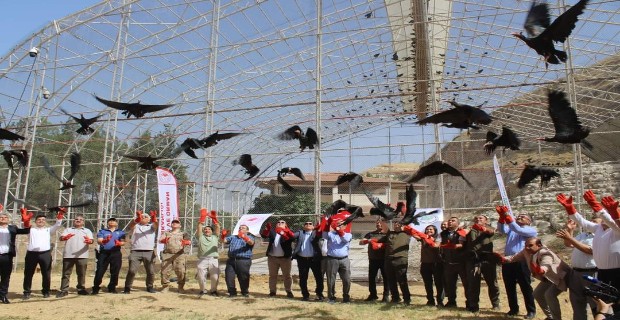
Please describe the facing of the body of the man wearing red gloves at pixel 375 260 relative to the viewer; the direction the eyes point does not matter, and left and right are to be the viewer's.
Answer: facing the viewer and to the left of the viewer

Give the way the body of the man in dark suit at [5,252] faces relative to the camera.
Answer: toward the camera

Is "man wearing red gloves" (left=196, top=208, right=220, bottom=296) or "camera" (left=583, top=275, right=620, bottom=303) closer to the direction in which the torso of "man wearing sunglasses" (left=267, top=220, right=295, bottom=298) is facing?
the camera

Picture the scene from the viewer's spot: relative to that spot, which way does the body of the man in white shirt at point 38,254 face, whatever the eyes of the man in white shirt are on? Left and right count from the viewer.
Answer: facing the viewer

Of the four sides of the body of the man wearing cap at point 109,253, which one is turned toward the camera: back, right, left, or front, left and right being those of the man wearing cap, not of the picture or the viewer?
front

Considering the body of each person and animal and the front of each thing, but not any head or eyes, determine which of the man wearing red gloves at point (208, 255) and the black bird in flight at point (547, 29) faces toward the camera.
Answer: the man wearing red gloves

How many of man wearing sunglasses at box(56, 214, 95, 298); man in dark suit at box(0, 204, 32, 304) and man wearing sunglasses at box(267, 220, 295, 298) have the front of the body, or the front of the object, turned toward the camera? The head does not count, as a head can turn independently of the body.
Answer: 3

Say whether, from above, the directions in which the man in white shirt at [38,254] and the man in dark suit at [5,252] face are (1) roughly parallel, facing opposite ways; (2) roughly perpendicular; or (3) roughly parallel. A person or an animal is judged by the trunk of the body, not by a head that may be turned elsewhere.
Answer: roughly parallel
